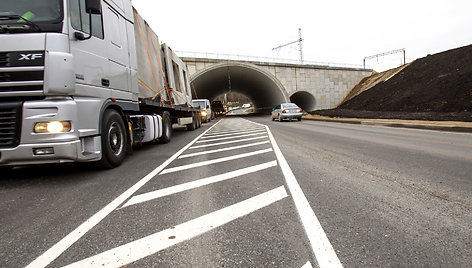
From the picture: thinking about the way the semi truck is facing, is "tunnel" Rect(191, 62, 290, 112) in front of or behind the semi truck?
behind

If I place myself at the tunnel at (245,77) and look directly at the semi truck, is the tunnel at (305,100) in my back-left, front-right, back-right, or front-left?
back-left

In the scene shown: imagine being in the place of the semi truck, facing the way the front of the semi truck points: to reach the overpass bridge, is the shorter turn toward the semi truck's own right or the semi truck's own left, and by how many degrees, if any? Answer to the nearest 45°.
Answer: approximately 180°

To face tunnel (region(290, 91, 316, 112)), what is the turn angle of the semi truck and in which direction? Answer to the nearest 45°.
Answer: approximately 180°

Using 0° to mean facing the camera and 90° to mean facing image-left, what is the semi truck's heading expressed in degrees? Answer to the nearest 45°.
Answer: approximately 45°
